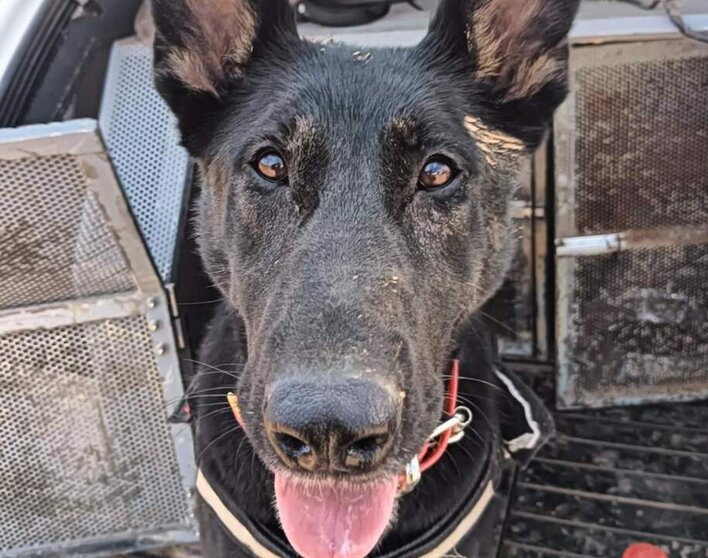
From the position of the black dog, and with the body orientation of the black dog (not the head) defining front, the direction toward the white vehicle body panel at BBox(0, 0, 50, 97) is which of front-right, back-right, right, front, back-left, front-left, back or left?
back-right

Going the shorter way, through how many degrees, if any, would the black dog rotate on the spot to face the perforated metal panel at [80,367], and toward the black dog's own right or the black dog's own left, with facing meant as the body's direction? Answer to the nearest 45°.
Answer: approximately 90° to the black dog's own right

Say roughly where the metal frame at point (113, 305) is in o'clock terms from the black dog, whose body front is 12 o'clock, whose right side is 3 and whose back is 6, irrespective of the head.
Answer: The metal frame is roughly at 4 o'clock from the black dog.

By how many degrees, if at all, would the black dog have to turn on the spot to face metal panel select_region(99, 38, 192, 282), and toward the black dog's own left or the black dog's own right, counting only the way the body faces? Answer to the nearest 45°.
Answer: approximately 135° to the black dog's own right

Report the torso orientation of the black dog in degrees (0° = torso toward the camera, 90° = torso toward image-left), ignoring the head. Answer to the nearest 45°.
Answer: approximately 0°
